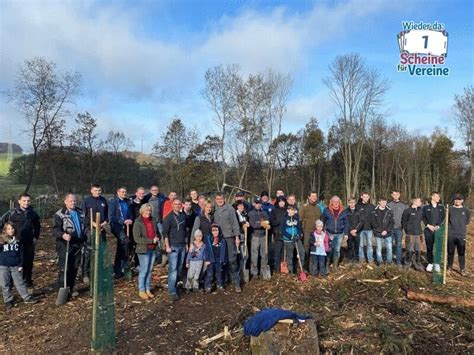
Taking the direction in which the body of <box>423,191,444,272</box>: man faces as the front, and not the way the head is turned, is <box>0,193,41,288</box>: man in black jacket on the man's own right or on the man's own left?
on the man's own right

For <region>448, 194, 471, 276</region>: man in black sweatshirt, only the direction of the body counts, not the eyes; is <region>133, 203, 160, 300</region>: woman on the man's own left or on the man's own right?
on the man's own right
